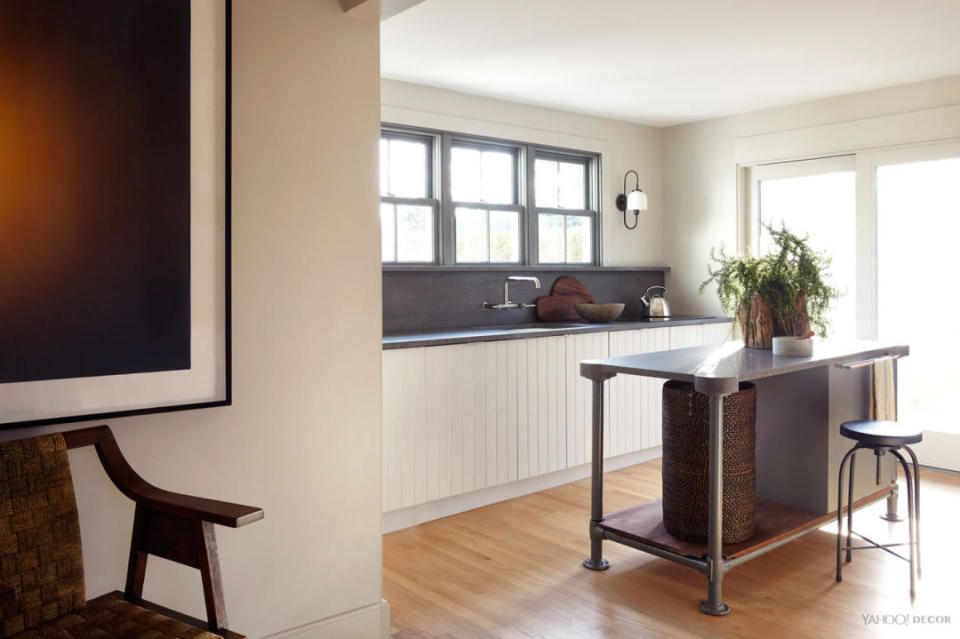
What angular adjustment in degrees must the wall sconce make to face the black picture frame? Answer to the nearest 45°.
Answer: approximately 45° to its right

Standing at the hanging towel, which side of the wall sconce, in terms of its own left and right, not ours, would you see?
front

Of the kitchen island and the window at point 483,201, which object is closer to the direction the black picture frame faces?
the kitchen island

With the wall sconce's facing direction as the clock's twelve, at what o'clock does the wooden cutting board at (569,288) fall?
The wooden cutting board is roughly at 3 o'clock from the wall sconce.

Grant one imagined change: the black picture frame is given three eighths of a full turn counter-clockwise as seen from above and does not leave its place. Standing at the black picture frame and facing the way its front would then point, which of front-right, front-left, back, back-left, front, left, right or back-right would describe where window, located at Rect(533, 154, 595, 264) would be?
front-right

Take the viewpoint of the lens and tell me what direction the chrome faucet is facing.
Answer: facing the viewer and to the right of the viewer

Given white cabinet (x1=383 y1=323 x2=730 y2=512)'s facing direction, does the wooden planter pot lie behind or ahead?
ahead

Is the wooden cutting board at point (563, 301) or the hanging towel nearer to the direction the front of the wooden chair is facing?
the hanging towel

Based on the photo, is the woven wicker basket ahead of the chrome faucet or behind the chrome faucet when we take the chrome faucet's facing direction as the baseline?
ahead

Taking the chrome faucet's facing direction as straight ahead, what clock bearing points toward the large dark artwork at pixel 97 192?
The large dark artwork is roughly at 2 o'clock from the chrome faucet.
